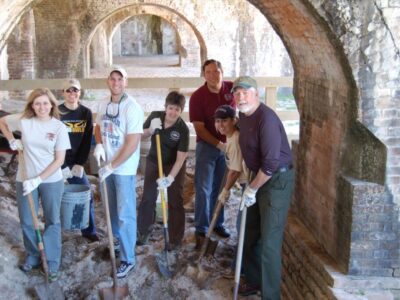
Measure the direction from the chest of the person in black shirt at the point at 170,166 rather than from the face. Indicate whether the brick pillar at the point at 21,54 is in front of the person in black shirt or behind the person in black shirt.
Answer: behind

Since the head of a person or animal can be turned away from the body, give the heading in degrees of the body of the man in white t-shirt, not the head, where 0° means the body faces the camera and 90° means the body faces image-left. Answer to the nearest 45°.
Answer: approximately 45°

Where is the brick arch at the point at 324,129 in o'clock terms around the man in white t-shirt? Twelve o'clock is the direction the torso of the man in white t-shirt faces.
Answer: The brick arch is roughly at 8 o'clock from the man in white t-shirt.

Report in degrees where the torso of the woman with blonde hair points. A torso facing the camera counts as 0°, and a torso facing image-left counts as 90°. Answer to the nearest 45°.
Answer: approximately 0°

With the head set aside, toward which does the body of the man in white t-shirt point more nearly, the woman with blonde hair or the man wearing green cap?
the woman with blonde hair

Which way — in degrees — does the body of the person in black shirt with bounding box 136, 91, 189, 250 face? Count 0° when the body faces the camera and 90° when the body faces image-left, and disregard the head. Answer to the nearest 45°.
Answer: approximately 0°

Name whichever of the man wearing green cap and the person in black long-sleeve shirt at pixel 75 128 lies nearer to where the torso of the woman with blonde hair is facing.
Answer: the man wearing green cap

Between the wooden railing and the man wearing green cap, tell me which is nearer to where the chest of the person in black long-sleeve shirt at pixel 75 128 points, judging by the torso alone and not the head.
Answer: the man wearing green cap
